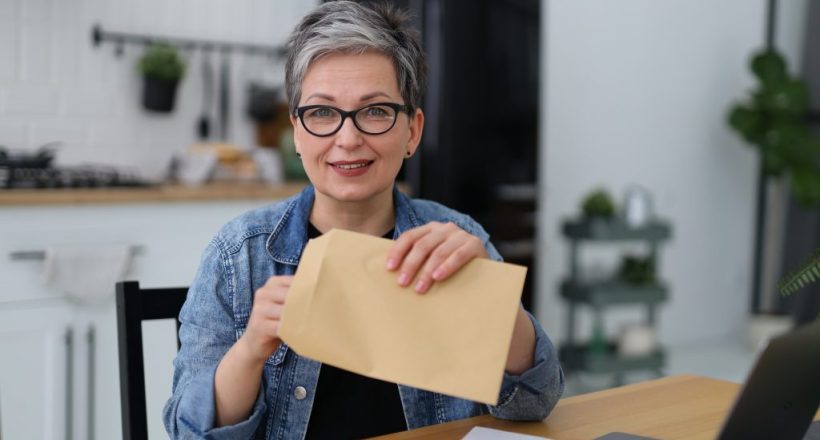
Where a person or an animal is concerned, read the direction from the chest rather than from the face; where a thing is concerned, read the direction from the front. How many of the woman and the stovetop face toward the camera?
2

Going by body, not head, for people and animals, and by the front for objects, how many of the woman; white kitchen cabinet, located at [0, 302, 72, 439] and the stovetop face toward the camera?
3

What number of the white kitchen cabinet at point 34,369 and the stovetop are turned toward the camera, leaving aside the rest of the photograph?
2

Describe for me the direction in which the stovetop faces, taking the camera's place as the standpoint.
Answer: facing the viewer

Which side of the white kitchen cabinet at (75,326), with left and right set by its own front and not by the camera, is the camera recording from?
front

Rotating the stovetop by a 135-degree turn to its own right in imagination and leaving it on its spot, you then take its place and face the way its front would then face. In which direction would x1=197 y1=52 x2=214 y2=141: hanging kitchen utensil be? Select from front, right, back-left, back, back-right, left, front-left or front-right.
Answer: right

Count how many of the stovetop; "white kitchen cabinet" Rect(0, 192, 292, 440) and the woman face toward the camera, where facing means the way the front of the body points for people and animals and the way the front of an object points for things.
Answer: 3

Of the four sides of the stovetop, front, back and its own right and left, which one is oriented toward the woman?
front
